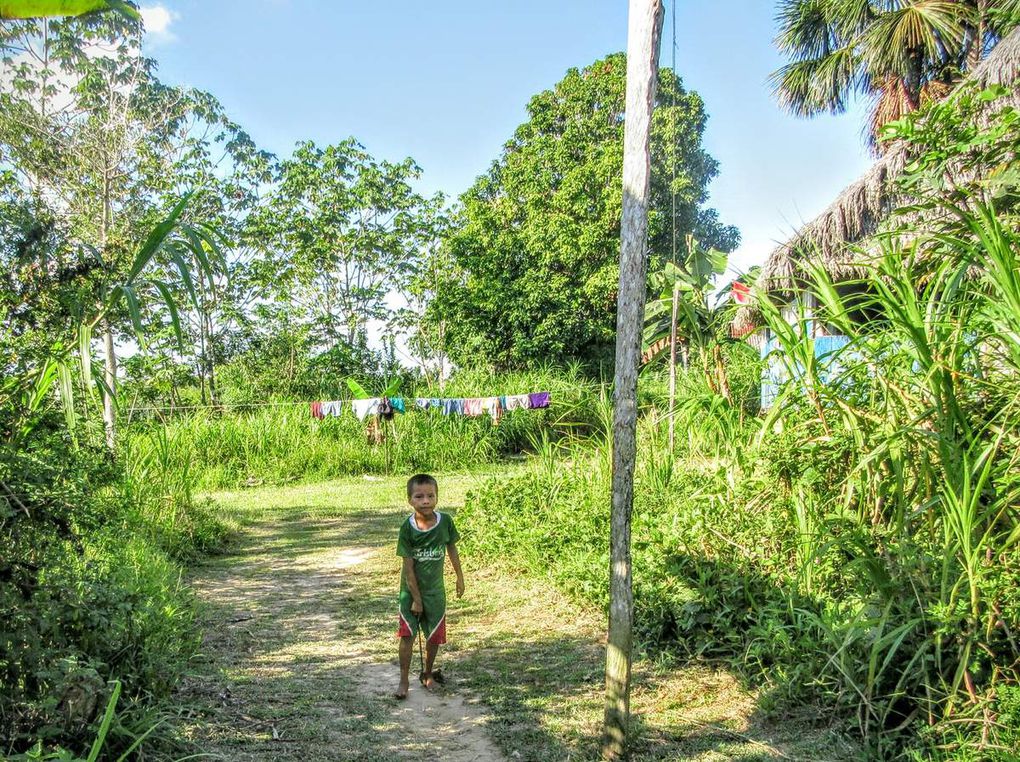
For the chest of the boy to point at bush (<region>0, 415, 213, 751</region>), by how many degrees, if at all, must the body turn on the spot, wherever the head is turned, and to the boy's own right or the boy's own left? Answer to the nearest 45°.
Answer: approximately 45° to the boy's own right

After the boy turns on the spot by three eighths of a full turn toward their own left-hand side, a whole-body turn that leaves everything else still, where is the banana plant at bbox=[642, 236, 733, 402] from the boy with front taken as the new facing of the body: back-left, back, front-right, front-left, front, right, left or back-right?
front

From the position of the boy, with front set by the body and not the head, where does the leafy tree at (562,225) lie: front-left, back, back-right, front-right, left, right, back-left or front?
back

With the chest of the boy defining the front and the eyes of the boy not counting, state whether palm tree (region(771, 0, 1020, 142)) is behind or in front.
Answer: behind

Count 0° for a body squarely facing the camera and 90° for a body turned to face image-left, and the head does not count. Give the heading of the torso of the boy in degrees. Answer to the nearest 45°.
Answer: approximately 0°

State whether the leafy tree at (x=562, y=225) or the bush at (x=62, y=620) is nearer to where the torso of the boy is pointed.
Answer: the bush
